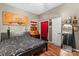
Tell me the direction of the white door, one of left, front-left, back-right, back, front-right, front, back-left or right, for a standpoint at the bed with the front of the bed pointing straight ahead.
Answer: front-left

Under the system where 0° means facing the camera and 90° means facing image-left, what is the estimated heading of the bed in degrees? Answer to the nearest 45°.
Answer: approximately 315°
